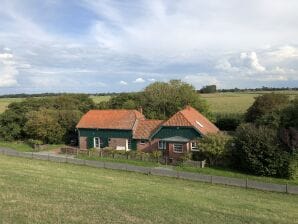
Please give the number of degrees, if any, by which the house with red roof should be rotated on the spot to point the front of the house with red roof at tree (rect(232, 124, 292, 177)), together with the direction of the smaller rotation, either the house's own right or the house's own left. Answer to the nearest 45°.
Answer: approximately 45° to the house's own left

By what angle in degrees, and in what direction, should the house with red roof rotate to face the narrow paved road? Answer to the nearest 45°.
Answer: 0° — it already faces it

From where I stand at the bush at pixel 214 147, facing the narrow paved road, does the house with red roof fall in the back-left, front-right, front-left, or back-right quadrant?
back-right

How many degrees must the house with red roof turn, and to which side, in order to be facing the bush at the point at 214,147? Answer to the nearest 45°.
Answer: approximately 45° to its left

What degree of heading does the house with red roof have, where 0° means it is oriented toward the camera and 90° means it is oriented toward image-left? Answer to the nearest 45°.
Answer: approximately 0°
